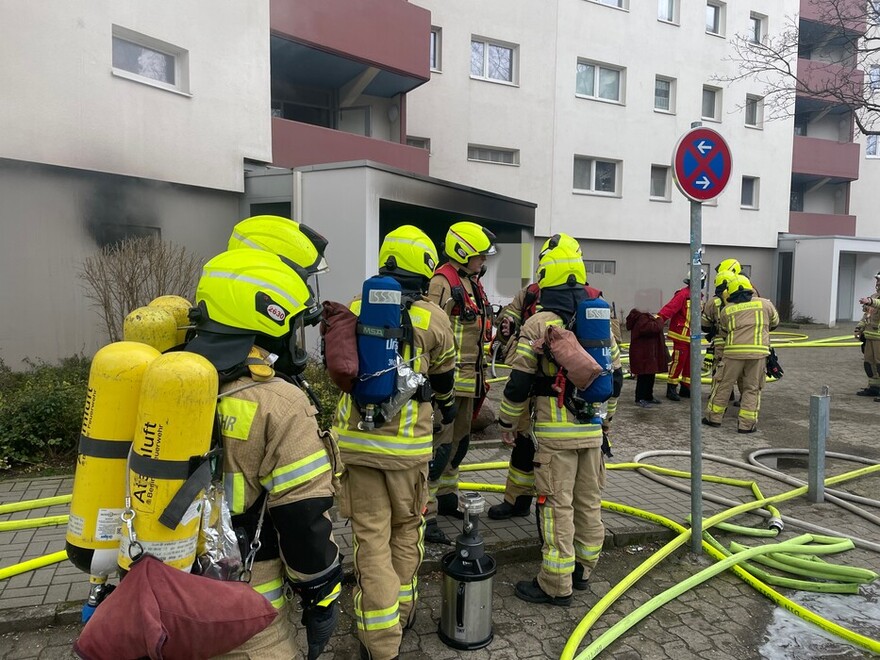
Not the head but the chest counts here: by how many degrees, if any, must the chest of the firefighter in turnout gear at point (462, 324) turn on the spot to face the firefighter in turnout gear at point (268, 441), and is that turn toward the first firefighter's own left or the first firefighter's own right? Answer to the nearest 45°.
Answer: approximately 45° to the first firefighter's own right

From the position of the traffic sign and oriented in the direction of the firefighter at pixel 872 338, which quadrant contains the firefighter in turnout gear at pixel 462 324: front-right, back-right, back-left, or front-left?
back-left

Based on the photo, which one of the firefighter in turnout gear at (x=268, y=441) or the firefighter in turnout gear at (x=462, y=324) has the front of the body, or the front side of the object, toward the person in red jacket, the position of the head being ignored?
the firefighter in turnout gear at (x=268, y=441)

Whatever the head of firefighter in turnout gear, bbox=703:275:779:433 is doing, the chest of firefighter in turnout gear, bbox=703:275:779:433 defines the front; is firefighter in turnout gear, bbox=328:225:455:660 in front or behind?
behind

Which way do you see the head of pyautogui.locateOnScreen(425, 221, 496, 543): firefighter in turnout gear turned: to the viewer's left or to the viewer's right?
to the viewer's right

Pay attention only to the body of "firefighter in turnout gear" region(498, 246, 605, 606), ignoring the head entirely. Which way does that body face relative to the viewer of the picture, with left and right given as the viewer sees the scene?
facing away from the viewer and to the left of the viewer

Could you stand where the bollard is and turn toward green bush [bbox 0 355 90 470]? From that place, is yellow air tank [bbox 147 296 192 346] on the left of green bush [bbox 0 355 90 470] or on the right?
left

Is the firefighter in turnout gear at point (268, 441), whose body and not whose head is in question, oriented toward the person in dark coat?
yes

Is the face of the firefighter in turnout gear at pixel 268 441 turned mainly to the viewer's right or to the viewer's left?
to the viewer's right

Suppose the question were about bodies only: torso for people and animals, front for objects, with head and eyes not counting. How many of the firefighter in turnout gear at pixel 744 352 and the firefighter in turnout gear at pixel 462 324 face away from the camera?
1

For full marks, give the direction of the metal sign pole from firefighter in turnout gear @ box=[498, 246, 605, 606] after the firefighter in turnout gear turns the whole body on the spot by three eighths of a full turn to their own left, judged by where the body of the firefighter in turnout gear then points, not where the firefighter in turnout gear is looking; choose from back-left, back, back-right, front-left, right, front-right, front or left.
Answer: back-left

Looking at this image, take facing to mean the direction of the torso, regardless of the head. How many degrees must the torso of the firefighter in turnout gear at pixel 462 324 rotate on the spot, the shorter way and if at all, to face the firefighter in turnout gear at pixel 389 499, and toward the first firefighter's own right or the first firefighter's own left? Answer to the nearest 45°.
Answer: approximately 45° to the first firefighter's own right
